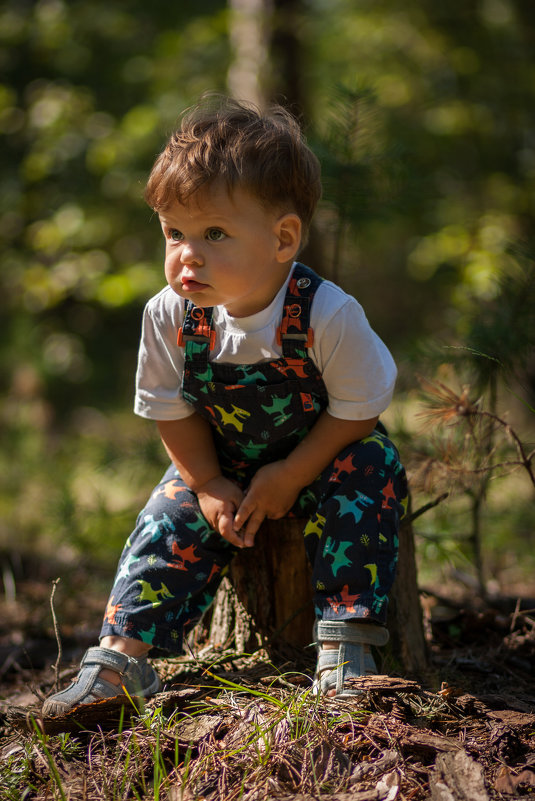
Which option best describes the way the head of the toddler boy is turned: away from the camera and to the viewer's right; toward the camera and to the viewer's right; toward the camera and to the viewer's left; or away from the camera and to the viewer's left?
toward the camera and to the viewer's left

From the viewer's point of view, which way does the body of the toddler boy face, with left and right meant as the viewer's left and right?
facing the viewer and to the left of the viewer
